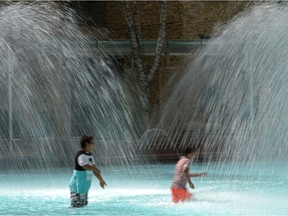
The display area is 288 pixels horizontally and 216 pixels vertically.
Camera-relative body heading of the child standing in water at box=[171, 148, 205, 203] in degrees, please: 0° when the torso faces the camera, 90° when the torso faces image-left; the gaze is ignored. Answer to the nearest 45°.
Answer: approximately 270°

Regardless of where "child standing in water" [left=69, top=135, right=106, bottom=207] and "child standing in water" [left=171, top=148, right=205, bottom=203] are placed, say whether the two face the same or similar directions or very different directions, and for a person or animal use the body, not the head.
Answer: same or similar directions

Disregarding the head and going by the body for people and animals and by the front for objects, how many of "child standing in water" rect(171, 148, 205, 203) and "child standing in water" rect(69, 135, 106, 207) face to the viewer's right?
2

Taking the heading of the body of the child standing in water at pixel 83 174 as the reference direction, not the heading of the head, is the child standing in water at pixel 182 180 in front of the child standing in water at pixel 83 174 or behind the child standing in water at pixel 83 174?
in front

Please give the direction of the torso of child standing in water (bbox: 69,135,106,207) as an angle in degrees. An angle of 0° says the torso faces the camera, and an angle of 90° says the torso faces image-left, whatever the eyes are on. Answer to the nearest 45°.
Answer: approximately 270°
